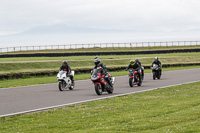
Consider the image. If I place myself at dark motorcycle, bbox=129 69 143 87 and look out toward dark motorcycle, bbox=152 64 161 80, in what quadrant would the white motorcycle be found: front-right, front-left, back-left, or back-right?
back-left

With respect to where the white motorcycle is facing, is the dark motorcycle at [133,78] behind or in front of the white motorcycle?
behind

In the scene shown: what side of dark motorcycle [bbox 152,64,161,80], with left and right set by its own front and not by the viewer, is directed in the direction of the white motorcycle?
front

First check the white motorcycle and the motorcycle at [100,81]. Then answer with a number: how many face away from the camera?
0

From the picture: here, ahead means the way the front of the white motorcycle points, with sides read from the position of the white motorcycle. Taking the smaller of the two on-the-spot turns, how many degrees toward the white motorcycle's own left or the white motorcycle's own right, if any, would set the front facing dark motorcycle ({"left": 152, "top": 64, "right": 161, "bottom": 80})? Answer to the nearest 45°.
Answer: approximately 180°

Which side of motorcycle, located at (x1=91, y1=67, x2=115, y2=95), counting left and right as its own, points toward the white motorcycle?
right

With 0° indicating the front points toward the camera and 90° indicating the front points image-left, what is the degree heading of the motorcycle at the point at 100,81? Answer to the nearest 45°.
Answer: approximately 45°

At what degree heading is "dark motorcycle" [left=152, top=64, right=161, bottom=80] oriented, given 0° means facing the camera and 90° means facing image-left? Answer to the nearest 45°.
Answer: approximately 45°

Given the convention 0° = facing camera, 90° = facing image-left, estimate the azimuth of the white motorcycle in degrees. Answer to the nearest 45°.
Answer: approximately 45°

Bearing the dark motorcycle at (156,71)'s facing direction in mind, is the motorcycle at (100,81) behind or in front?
in front

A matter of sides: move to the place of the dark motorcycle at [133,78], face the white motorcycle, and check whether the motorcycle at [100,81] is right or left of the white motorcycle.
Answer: left
